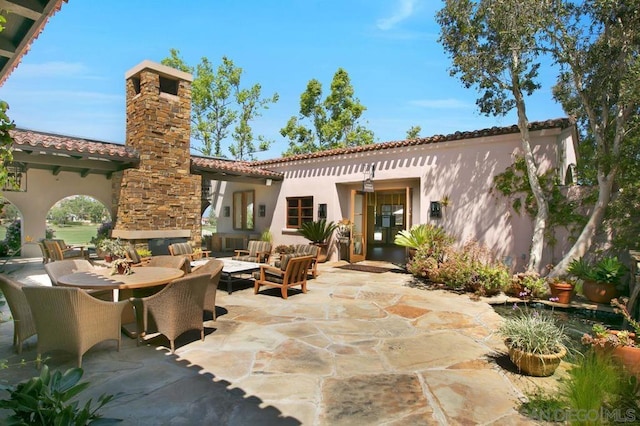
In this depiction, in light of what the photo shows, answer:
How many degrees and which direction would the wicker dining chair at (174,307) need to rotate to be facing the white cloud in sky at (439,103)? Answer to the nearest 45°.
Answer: approximately 90° to its right

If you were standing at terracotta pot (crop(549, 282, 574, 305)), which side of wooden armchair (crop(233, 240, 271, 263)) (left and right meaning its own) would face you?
left

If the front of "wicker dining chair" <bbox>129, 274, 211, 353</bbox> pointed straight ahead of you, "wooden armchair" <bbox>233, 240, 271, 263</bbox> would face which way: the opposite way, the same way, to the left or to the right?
to the left

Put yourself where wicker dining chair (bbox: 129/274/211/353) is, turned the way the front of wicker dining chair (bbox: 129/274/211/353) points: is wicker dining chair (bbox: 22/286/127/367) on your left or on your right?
on your left

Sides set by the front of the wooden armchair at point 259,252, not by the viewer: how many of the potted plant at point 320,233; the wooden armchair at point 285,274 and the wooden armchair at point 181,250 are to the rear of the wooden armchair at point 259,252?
1

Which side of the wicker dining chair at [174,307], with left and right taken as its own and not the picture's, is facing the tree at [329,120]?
right

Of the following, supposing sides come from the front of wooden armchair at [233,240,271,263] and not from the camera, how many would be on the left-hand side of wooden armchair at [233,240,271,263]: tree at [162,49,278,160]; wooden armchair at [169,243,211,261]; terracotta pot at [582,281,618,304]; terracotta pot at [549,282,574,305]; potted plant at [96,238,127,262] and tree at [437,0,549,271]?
3

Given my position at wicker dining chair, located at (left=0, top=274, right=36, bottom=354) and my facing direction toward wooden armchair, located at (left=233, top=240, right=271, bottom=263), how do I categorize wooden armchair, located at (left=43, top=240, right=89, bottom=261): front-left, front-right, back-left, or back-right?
front-left

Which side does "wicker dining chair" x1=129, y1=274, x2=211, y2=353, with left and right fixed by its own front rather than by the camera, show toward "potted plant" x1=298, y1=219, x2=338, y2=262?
right

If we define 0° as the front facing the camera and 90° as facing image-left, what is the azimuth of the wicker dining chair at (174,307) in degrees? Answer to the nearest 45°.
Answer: approximately 135°

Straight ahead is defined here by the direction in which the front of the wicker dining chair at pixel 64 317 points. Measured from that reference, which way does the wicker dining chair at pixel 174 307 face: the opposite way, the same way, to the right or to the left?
to the left

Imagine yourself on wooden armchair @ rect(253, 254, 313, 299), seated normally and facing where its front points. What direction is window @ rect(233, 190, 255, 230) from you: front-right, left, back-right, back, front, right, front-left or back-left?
front-right

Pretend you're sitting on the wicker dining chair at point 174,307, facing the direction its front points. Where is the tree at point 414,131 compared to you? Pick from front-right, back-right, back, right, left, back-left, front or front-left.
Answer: right

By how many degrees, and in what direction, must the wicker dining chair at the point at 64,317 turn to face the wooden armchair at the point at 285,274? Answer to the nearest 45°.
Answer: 0° — it already faces it

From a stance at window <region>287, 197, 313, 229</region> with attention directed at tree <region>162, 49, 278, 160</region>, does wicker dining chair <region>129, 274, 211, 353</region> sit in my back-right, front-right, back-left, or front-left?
back-left

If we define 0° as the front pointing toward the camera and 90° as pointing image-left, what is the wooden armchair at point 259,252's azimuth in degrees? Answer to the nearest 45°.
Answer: approximately 45°

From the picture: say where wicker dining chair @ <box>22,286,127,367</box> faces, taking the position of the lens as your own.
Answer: facing away from the viewer and to the right of the viewer
